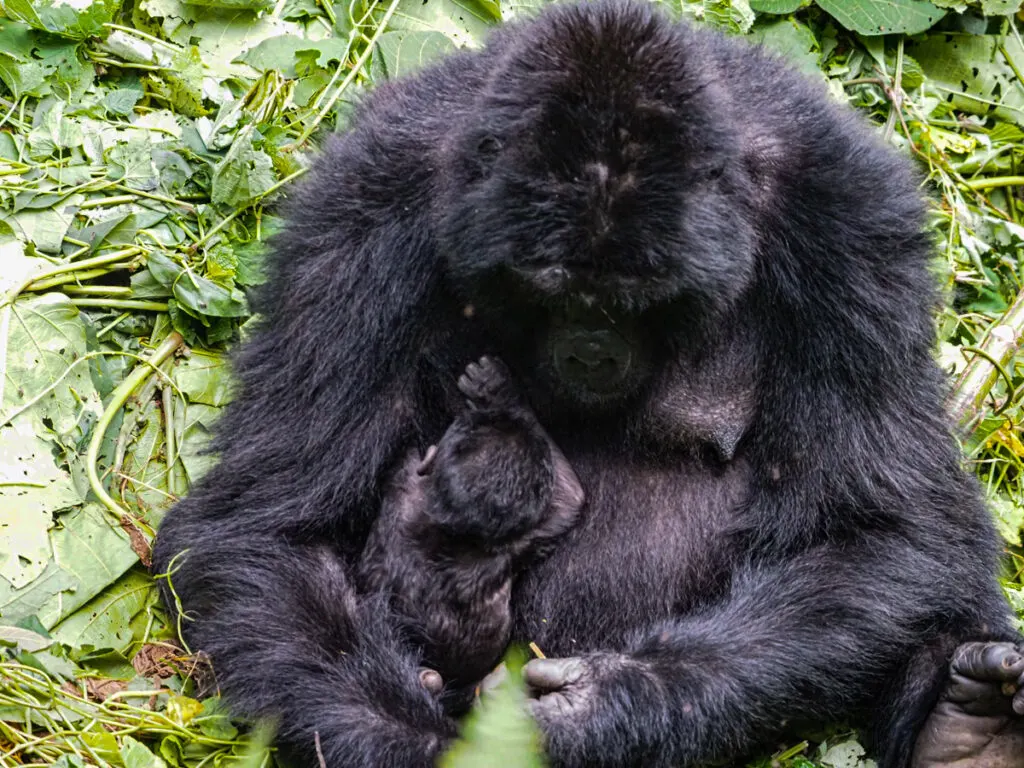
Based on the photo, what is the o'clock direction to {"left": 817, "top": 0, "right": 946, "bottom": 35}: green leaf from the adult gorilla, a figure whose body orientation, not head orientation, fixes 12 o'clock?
The green leaf is roughly at 6 o'clock from the adult gorilla.

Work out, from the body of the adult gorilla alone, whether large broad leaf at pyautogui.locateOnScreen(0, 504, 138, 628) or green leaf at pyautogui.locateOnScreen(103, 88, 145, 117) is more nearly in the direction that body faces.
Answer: the large broad leaf

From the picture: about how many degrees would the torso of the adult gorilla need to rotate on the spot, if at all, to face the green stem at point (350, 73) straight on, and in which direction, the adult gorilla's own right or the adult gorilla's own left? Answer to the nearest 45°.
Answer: approximately 135° to the adult gorilla's own right

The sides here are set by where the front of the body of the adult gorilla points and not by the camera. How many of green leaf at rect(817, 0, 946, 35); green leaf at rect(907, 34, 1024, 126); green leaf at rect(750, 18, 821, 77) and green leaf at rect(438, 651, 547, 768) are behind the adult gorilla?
3

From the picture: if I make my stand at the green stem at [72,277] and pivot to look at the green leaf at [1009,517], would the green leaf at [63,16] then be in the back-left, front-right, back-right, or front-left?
back-left

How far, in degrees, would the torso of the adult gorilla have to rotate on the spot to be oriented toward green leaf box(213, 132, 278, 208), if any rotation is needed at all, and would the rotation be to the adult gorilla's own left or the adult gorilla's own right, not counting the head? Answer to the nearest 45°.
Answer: approximately 135° to the adult gorilla's own right

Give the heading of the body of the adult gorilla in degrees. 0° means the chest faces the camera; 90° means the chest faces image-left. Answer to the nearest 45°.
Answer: approximately 0°

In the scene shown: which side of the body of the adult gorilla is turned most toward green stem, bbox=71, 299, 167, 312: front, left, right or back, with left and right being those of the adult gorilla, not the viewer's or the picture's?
right

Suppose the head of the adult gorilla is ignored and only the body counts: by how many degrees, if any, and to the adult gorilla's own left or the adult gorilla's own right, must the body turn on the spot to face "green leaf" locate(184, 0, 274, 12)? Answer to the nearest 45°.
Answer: approximately 135° to the adult gorilla's own right

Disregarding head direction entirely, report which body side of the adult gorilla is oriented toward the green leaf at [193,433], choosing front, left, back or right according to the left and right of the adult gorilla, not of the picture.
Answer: right

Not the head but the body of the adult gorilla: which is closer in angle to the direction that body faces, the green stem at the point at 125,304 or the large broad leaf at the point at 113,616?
the large broad leaf

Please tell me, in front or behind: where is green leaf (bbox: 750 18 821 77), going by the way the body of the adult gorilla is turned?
behind

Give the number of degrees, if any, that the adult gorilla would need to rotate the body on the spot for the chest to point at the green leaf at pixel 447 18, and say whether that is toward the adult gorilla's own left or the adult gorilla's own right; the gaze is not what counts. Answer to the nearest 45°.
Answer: approximately 135° to the adult gorilla's own right
